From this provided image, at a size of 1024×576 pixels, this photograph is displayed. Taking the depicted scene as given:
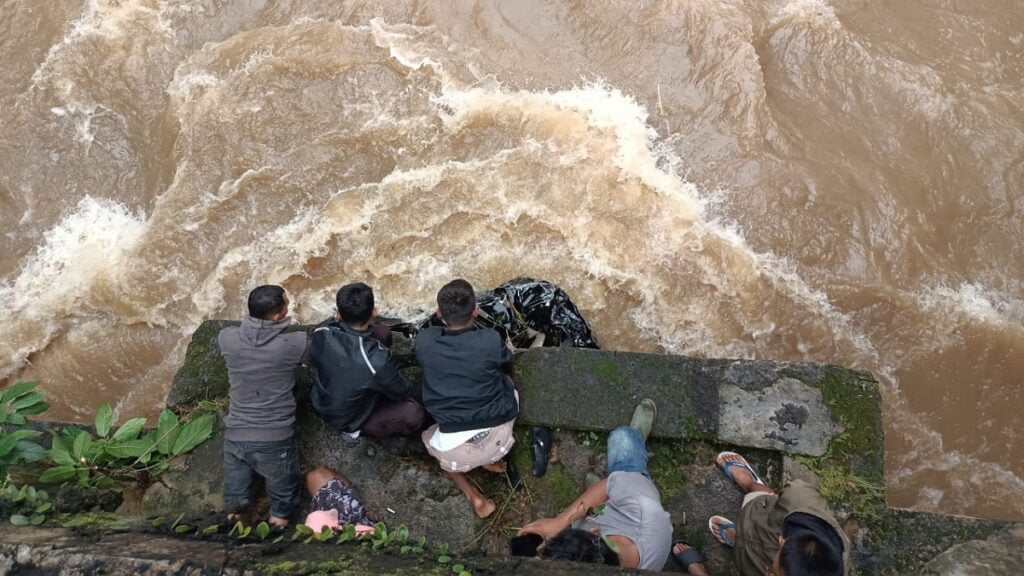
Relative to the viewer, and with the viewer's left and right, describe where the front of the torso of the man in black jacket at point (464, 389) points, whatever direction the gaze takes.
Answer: facing away from the viewer

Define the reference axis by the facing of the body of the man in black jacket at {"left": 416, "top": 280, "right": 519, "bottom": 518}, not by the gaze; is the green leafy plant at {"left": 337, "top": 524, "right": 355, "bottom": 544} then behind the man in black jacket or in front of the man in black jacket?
behind

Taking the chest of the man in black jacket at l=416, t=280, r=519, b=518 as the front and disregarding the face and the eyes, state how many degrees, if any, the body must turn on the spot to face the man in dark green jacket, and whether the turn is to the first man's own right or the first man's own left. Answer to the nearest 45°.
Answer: approximately 135° to the first man's own right

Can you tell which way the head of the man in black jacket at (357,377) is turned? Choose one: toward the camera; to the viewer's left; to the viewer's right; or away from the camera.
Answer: away from the camera

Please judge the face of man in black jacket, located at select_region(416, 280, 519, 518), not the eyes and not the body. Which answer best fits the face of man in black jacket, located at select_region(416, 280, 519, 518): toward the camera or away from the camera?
away from the camera
